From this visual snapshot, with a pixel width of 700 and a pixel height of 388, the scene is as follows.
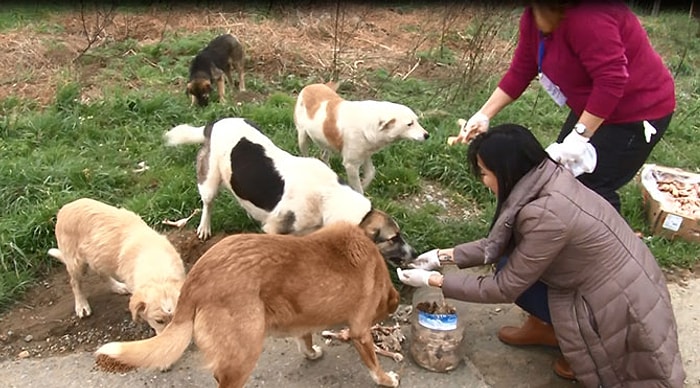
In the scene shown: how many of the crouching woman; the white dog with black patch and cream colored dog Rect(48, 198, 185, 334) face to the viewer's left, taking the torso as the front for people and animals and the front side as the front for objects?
1

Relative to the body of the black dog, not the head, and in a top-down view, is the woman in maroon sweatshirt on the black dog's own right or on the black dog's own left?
on the black dog's own left

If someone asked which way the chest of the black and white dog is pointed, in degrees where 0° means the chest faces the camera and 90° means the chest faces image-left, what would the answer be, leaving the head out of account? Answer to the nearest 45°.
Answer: approximately 270°

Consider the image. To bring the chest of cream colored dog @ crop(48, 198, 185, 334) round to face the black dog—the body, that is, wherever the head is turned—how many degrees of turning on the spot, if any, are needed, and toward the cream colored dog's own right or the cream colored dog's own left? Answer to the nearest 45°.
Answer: approximately 135° to the cream colored dog's own left

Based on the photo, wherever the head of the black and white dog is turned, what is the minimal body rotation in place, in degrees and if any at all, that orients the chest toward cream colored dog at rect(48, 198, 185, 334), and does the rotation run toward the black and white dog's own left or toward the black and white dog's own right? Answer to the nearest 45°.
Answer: approximately 135° to the black and white dog's own right

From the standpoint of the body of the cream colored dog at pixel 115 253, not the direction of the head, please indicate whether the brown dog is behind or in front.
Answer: in front

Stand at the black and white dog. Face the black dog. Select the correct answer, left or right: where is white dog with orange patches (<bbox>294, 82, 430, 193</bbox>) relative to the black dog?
right

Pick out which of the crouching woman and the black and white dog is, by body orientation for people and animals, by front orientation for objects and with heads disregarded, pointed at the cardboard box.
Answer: the black and white dog

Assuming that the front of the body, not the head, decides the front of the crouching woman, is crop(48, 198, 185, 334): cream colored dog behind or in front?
in front

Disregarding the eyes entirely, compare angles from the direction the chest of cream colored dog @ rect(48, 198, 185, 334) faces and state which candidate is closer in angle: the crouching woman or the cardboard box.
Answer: the crouching woman

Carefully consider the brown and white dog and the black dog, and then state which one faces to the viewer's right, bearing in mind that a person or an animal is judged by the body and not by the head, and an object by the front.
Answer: the brown and white dog

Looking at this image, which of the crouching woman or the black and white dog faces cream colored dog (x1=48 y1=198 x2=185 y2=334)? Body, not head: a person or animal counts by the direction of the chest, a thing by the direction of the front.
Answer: the crouching woman

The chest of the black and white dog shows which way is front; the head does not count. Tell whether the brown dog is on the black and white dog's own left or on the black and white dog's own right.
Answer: on the black and white dog's own right

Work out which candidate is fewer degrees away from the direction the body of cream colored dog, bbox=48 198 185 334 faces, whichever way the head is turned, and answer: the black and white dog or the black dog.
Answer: the black and white dog

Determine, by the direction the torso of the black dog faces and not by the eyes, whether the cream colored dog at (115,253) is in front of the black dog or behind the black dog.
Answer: in front

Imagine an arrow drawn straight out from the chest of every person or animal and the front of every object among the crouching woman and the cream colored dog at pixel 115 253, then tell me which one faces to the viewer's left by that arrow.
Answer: the crouching woman

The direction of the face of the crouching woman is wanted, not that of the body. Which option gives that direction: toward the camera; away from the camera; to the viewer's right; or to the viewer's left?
to the viewer's left

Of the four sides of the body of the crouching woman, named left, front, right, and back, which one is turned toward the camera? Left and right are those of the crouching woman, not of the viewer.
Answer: left
